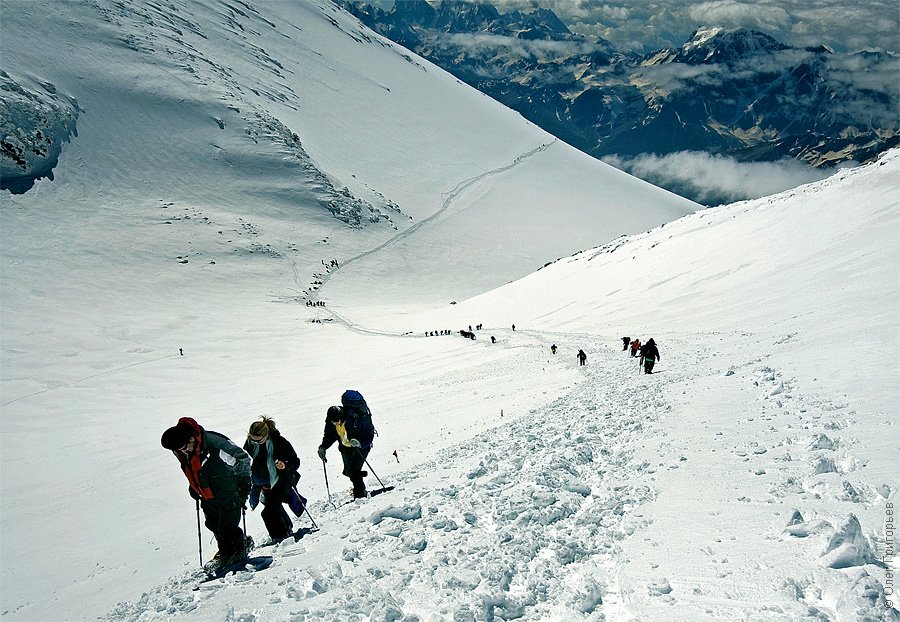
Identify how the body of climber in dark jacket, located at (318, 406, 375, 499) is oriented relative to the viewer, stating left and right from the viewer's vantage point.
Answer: facing the viewer and to the left of the viewer

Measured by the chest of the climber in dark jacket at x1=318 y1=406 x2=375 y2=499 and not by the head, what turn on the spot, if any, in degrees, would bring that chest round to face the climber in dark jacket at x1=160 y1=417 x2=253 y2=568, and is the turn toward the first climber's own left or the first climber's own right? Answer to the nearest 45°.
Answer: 0° — they already face them

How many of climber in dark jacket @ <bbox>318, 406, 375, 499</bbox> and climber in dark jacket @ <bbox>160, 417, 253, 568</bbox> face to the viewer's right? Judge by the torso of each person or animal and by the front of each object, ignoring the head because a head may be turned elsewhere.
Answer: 0

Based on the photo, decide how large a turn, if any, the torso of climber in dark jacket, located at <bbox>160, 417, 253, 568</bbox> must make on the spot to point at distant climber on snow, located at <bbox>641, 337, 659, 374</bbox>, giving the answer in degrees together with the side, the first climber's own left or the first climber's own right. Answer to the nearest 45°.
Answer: approximately 180°

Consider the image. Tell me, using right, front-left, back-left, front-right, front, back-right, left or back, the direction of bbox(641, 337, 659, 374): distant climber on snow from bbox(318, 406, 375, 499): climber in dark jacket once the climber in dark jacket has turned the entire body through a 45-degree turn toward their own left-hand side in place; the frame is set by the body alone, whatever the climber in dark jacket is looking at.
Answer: back-left

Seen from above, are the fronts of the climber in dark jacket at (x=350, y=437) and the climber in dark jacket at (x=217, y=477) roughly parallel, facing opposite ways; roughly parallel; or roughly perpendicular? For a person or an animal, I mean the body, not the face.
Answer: roughly parallel
